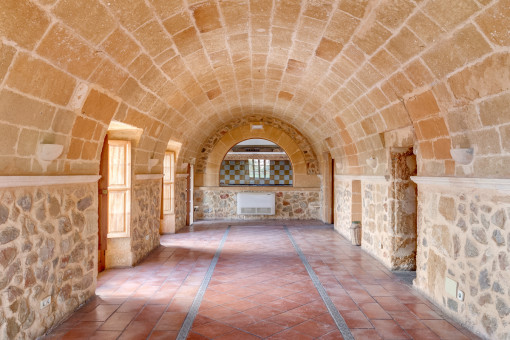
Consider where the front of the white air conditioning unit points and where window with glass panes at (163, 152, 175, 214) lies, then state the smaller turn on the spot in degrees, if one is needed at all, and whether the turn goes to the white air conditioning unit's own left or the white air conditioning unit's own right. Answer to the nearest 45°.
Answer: approximately 45° to the white air conditioning unit's own right

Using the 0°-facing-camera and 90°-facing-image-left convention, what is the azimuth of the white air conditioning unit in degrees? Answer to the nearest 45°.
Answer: approximately 0°

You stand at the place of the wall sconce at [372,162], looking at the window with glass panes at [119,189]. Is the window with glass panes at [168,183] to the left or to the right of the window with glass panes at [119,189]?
right

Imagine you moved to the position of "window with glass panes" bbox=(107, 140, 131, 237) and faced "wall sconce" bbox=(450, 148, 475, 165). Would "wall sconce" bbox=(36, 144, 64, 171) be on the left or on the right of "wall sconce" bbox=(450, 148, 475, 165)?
right

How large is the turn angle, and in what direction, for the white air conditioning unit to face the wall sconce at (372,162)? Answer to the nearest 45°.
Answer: approximately 45° to its left
